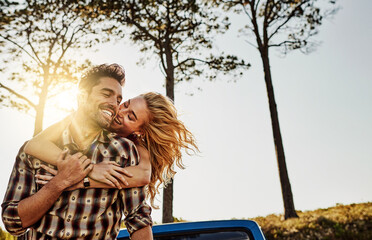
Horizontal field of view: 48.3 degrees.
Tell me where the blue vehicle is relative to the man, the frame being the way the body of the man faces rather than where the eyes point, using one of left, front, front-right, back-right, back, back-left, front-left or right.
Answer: back-left

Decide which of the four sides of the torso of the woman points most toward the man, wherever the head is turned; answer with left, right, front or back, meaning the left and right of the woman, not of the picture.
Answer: front

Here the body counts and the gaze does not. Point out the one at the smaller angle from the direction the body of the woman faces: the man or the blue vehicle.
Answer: the man

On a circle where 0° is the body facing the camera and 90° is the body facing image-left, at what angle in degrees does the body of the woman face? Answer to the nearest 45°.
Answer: approximately 45°
